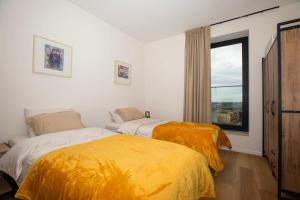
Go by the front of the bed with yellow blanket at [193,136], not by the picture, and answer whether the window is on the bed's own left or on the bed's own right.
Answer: on the bed's own left

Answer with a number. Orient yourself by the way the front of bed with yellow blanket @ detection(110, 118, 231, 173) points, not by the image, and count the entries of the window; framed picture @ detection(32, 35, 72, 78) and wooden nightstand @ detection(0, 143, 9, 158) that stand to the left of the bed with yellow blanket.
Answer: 1

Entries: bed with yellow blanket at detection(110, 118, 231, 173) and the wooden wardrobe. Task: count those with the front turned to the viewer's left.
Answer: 1

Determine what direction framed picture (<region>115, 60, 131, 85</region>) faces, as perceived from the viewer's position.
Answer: facing the viewer and to the right of the viewer

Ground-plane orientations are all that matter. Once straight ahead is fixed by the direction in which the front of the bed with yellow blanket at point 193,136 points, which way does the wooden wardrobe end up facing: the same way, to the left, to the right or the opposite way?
the opposite way

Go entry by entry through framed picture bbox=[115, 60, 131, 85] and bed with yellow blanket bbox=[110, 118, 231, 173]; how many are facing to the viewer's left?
0

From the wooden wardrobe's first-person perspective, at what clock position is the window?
The window is roughly at 2 o'clock from the wooden wardrobe.

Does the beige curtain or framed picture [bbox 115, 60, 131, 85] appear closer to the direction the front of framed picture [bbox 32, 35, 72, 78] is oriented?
the beige curtain

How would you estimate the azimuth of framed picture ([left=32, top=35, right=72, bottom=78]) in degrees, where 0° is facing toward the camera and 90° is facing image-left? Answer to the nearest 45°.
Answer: approximately 315°

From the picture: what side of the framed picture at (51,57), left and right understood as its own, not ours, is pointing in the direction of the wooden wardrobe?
front

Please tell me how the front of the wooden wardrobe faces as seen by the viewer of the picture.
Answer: facing to the left of the viewer

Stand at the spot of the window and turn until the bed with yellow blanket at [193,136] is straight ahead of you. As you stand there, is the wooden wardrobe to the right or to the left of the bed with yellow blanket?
left
